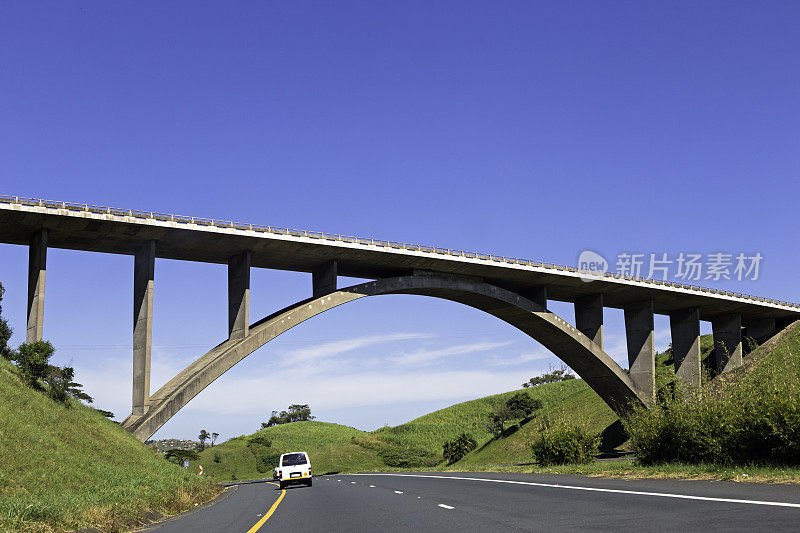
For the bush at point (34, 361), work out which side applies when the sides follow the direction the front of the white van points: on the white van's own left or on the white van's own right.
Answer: on the white van's own left

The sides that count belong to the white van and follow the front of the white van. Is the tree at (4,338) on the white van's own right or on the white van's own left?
on the white van's own left

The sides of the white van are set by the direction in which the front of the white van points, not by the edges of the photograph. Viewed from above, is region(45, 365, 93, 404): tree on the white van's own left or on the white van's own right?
on the white van's own left

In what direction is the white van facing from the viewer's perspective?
away from the camera

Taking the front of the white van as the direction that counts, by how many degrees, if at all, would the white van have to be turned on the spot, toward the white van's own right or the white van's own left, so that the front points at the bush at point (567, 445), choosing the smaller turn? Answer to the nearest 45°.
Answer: approximately 90° to the white van's own right
